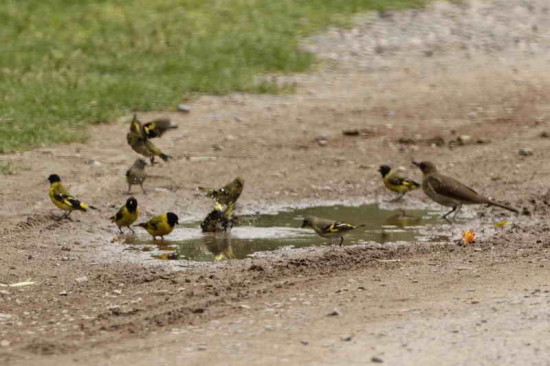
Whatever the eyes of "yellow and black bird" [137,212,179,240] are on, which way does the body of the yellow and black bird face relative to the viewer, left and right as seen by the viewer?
facing to the right of the viewer

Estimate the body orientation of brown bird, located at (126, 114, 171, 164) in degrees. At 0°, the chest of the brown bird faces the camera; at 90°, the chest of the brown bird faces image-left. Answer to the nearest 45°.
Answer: approximately 90°

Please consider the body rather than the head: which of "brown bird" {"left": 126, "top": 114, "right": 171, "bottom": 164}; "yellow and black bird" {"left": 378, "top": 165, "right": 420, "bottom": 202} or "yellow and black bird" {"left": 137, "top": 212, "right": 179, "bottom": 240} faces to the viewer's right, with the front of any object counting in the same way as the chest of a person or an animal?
"yellow and black bird" {"left": 137, "top": 212, "right": 179, "bottom": 240}

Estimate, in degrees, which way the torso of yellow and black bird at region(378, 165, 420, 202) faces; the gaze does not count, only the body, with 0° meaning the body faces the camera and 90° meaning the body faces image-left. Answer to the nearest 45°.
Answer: approximately 90°

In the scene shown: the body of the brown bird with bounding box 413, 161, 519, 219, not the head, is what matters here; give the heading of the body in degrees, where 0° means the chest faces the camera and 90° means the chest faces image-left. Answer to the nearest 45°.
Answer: approximately 90°

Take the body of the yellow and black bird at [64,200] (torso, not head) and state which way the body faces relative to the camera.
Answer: to the viewer's left

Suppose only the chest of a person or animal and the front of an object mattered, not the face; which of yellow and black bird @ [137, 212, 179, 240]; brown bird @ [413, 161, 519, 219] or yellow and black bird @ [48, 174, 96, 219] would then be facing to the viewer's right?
yellow and black bird @ [137, 212, 179, 240]

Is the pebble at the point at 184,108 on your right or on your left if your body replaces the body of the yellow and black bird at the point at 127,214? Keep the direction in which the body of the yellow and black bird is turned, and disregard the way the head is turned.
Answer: on your left

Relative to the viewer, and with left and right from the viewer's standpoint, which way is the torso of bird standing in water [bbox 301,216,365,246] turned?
facing to the left of the viewer

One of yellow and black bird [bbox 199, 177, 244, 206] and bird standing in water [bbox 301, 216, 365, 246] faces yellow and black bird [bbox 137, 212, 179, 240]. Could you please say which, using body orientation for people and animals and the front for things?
the bird standing in water

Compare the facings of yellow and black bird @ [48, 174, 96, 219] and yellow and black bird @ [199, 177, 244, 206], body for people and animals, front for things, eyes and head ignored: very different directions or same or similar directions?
very different directions

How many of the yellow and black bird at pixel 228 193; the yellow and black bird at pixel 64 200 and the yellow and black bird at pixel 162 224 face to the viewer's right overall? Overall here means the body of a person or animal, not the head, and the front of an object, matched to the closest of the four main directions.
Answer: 2

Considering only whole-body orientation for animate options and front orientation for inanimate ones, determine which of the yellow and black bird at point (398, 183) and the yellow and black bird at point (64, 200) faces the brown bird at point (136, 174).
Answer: the yellow and black bird at point (398, 183)

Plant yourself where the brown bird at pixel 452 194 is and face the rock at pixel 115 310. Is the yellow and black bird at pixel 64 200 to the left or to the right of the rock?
right
